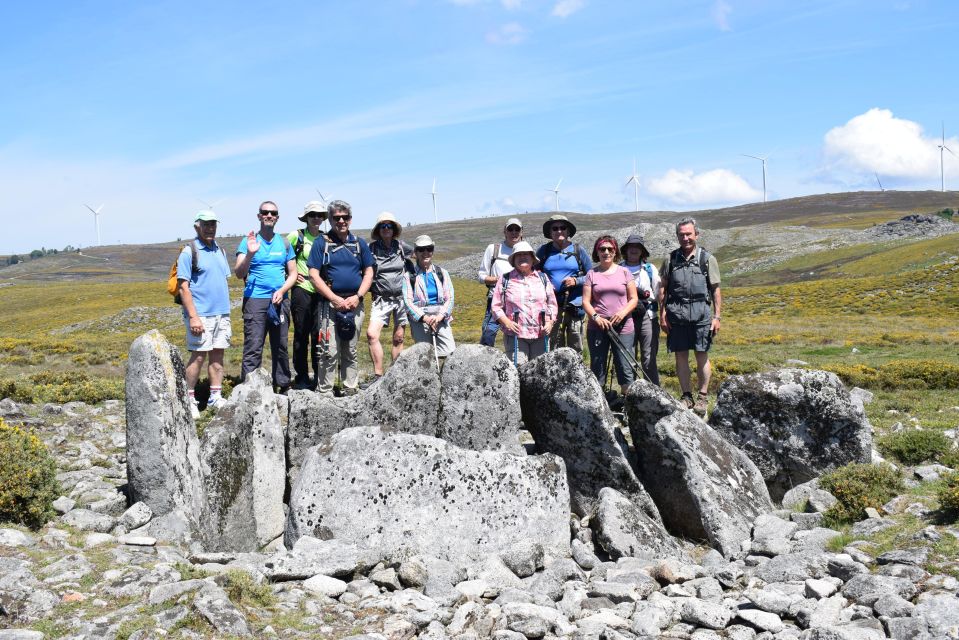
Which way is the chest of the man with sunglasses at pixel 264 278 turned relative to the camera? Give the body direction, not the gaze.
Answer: toward the camera

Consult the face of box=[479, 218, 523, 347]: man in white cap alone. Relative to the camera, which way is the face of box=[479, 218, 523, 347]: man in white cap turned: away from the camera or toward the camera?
toward the camera

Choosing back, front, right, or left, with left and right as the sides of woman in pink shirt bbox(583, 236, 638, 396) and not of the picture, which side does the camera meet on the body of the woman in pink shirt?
front

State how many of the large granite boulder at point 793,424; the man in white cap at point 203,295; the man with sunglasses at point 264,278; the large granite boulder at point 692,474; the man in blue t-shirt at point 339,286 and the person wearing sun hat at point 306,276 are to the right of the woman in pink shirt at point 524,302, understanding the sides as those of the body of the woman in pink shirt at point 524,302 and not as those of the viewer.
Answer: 4

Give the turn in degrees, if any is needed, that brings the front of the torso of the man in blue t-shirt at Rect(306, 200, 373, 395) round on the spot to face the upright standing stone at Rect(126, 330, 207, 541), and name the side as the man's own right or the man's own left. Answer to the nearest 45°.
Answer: approximately 45° to the man's own right

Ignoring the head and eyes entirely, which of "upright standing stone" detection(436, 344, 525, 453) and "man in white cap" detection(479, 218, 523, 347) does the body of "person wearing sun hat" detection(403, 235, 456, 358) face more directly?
the upright standing stone

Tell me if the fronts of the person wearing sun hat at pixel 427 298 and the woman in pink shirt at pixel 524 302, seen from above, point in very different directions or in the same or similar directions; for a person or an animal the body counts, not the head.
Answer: same or similar directions

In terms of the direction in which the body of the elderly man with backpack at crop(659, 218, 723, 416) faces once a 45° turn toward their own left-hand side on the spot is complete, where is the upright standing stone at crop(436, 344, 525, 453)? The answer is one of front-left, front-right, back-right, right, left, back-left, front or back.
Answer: right

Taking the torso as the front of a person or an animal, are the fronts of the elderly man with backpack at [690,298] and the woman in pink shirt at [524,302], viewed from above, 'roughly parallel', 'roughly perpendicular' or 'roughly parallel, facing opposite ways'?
roughly parallel

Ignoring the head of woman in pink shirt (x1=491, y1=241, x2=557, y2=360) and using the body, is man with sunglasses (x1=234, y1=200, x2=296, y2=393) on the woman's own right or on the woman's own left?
on the woman's own right

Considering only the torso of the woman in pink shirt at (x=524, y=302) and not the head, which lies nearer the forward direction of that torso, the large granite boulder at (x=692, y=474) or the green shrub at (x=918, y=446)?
the large granite boulder

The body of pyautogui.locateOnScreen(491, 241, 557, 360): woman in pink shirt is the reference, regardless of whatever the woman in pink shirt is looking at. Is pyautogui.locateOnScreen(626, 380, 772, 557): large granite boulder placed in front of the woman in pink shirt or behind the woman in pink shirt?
in front

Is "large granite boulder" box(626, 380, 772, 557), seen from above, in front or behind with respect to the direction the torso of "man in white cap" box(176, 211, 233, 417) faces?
in front

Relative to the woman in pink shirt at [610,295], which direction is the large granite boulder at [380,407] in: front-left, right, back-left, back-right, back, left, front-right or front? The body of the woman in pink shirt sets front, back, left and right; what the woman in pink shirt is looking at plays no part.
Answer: front-right

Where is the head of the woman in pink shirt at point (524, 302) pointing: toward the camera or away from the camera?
toward the camera

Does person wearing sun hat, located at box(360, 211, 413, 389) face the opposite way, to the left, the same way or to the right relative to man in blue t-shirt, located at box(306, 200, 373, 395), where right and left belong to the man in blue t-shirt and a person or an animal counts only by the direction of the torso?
the same way

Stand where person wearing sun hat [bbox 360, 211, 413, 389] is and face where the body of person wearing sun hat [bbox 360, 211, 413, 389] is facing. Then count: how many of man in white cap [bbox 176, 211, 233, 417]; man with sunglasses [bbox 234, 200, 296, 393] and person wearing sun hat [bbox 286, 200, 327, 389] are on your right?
3

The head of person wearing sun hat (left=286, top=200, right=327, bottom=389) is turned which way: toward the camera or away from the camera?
toward the camera

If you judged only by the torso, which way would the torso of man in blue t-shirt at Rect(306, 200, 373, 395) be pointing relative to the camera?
toward the camera
